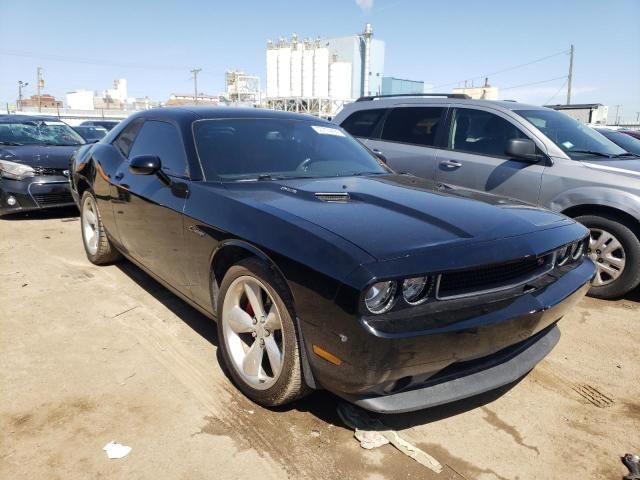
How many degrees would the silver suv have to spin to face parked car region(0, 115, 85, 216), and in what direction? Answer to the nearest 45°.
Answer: approximately 135° to its right

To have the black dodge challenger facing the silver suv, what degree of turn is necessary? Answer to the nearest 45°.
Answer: approximately 90° to its left

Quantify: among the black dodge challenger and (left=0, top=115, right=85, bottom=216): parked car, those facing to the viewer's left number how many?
0

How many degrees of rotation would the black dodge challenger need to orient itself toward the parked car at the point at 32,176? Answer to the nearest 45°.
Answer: approximately 180°

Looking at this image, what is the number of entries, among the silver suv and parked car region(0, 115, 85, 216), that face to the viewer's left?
0

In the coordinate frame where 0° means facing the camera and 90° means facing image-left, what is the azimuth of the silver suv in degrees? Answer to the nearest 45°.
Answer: approximately 315°

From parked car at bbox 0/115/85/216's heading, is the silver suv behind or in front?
in front

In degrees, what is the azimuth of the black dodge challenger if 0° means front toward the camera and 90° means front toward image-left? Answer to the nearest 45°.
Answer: approximately 315°
